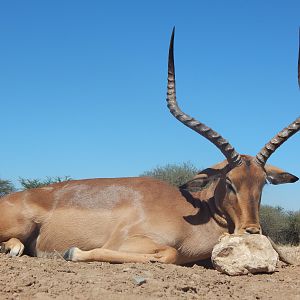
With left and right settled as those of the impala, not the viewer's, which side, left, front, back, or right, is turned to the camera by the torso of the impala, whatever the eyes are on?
right

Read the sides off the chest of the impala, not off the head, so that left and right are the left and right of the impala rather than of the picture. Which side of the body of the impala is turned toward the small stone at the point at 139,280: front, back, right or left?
right
